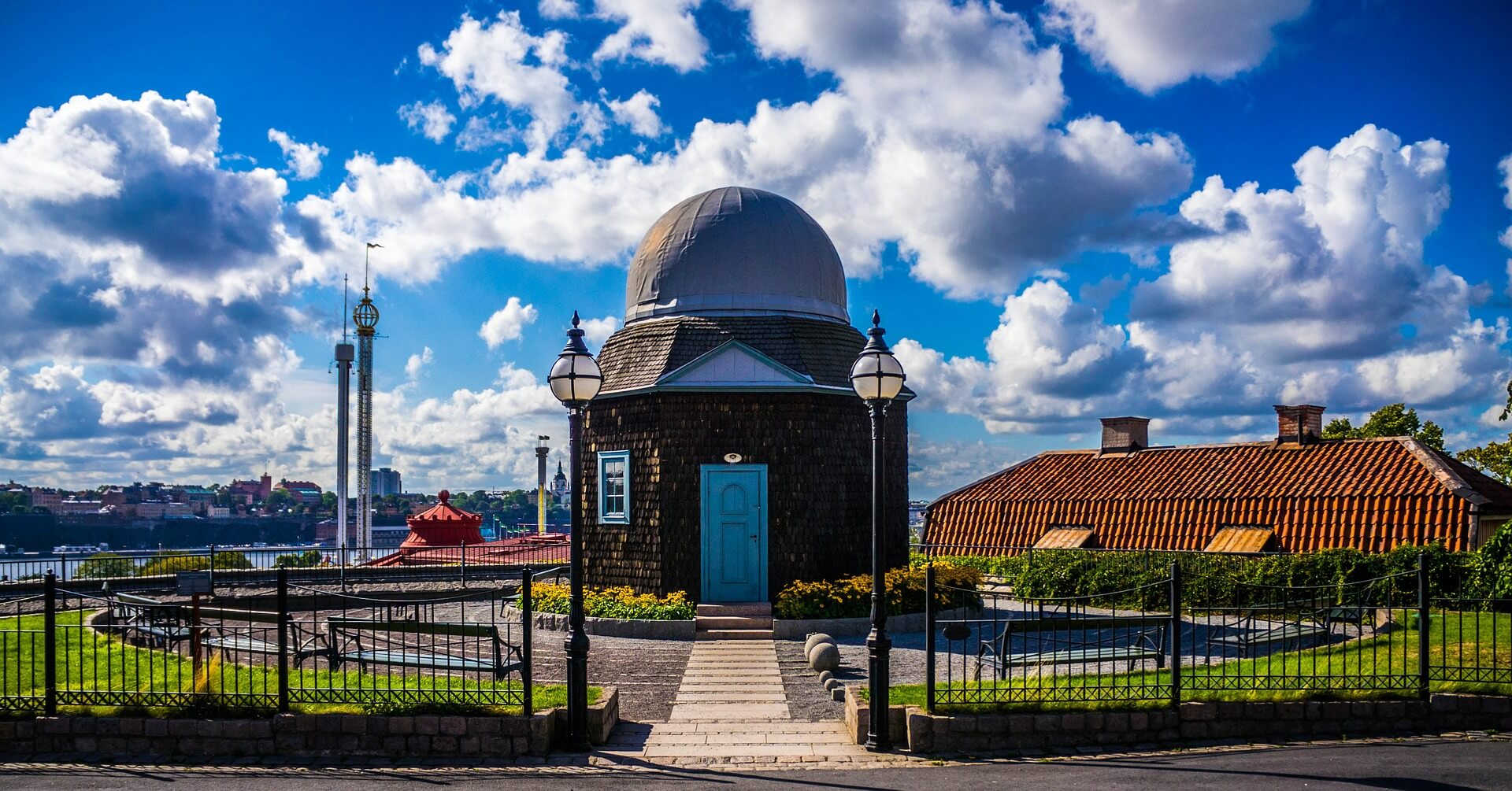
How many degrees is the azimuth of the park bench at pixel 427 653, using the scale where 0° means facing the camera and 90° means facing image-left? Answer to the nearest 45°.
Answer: approximately 225°

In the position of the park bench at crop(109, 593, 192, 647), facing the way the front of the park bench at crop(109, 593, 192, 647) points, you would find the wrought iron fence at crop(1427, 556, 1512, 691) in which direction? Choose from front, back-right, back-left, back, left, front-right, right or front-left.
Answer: right

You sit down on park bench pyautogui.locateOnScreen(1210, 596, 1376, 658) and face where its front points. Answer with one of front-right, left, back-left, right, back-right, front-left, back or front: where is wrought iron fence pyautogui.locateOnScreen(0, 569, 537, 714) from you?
left

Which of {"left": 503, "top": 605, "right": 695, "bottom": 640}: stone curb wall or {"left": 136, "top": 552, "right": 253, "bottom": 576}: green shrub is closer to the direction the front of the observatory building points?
the stone curb wall

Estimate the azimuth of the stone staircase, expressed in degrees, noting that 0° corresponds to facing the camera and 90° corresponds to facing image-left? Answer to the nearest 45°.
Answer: approximately 0°

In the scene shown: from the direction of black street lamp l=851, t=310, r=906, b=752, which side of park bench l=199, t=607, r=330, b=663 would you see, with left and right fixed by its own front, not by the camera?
right

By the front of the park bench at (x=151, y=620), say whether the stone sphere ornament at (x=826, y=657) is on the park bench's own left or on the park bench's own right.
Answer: on the park bench's own right

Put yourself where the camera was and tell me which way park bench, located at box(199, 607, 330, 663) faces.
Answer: facing away from the viewer and to the right of the viewer

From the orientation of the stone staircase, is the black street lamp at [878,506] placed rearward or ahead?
ahead

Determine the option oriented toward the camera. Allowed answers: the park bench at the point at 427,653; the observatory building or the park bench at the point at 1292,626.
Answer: the observatory building
